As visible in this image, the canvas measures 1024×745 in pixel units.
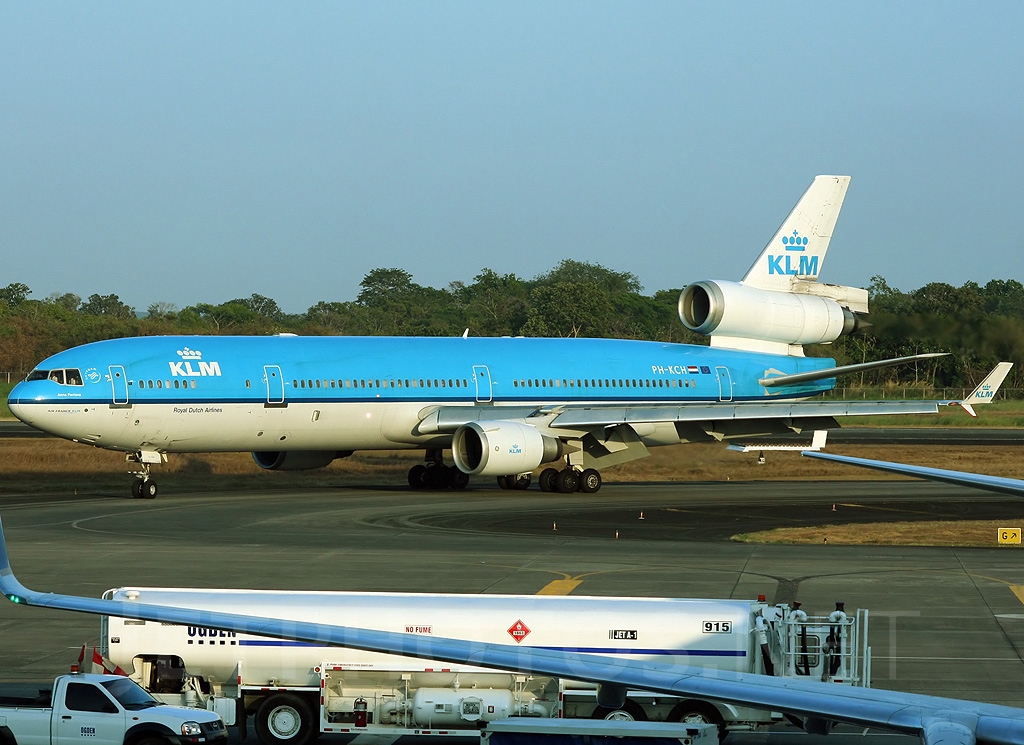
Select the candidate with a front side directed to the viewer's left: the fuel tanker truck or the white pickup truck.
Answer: the fuel tanker truck

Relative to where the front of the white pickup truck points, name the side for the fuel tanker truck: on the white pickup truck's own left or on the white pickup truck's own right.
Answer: on the white pickup truck's own left

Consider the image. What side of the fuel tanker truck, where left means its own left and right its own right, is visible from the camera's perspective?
left

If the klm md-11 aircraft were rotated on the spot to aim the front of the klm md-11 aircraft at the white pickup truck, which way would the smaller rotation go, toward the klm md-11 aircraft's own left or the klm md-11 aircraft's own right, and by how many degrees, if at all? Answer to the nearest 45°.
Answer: approximately 45° to the klm md-11 aircraft's own left

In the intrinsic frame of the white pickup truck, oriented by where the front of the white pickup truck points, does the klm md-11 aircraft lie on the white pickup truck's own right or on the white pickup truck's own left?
on the white pickup truck's own left

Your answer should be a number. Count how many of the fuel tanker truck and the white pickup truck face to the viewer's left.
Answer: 1

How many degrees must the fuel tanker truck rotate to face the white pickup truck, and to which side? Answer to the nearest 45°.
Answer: approximately 45° to its left

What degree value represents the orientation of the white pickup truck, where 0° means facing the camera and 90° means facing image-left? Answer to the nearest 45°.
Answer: approximately 315°
